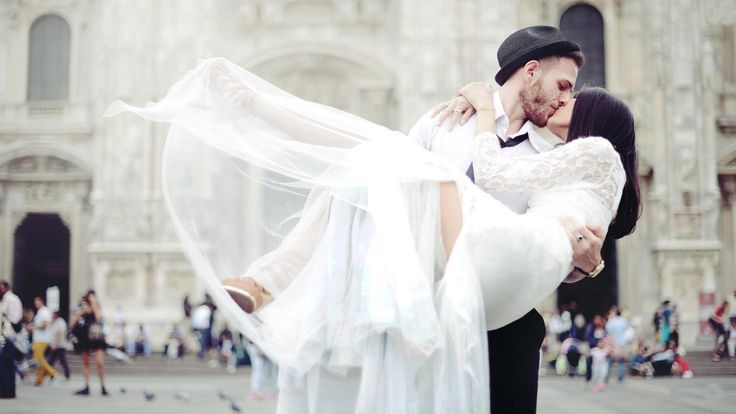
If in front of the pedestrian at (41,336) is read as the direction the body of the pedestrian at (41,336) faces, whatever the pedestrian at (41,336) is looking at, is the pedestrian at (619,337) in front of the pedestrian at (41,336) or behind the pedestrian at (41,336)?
behind

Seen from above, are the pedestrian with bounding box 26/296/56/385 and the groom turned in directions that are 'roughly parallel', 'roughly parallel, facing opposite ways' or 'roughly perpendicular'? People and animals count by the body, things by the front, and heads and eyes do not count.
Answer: roughly perpendicular

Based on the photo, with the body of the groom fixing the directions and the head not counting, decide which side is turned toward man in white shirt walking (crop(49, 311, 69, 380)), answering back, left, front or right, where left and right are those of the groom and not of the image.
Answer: back

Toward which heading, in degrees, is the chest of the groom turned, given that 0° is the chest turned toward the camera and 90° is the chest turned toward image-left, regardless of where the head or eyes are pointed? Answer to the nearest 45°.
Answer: approximately 315°

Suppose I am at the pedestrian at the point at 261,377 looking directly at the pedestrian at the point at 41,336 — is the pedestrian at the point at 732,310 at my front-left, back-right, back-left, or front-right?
back-right

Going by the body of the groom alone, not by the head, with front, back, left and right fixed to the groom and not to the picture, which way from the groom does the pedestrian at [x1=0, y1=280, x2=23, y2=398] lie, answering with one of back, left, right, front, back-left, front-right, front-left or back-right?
back

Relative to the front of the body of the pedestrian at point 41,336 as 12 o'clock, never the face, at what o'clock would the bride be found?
The bride is roughly at 9 o'clock from the pedestrian.
